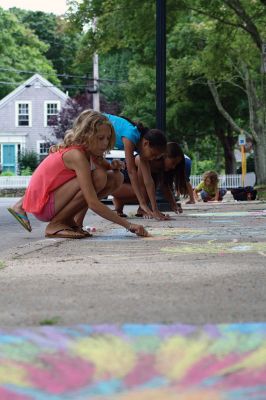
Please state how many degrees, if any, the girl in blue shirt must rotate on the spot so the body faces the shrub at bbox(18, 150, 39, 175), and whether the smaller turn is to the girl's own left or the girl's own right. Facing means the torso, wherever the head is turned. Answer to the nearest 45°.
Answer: approximately 90° to the girl's own left

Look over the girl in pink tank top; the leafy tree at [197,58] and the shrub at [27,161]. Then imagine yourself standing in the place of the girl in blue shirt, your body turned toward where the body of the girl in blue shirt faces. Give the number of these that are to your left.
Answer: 2

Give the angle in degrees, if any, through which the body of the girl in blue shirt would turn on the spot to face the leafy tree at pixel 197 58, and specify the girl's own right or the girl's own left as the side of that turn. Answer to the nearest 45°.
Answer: approximately 90° to the girl's own left

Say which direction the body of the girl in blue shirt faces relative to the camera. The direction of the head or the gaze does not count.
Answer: to the viewer's right

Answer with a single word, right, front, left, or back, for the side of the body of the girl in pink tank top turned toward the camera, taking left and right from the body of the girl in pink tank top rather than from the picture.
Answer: right

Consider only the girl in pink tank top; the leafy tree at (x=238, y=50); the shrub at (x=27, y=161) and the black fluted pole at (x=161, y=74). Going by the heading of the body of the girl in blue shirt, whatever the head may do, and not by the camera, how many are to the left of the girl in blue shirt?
3

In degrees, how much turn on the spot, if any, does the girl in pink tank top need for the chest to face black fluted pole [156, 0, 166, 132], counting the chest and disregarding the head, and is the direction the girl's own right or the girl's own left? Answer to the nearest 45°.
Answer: approximately 90° to the girl's own left

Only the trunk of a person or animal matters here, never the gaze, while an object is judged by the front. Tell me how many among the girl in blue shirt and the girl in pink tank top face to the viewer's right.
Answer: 2

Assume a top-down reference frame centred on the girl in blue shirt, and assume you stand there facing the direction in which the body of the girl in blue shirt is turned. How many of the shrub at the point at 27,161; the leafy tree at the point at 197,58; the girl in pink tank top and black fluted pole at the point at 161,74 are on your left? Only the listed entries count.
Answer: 3

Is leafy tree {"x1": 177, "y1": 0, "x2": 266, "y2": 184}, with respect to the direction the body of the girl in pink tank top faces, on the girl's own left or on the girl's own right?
on the girl's own left

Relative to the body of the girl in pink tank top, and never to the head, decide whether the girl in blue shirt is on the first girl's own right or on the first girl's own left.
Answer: on the first girl's own left
